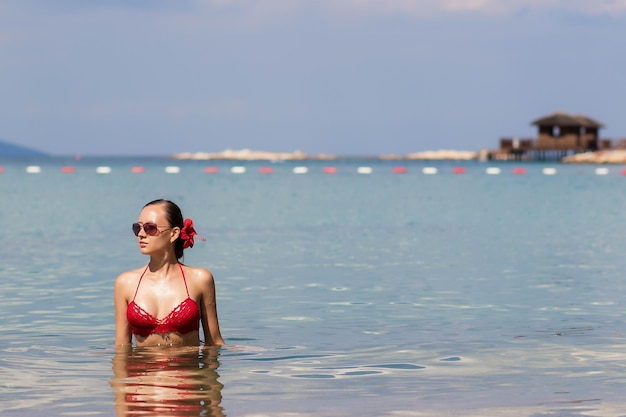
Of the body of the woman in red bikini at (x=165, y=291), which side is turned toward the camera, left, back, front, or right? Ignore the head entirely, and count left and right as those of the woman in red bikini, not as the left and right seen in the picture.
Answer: front
